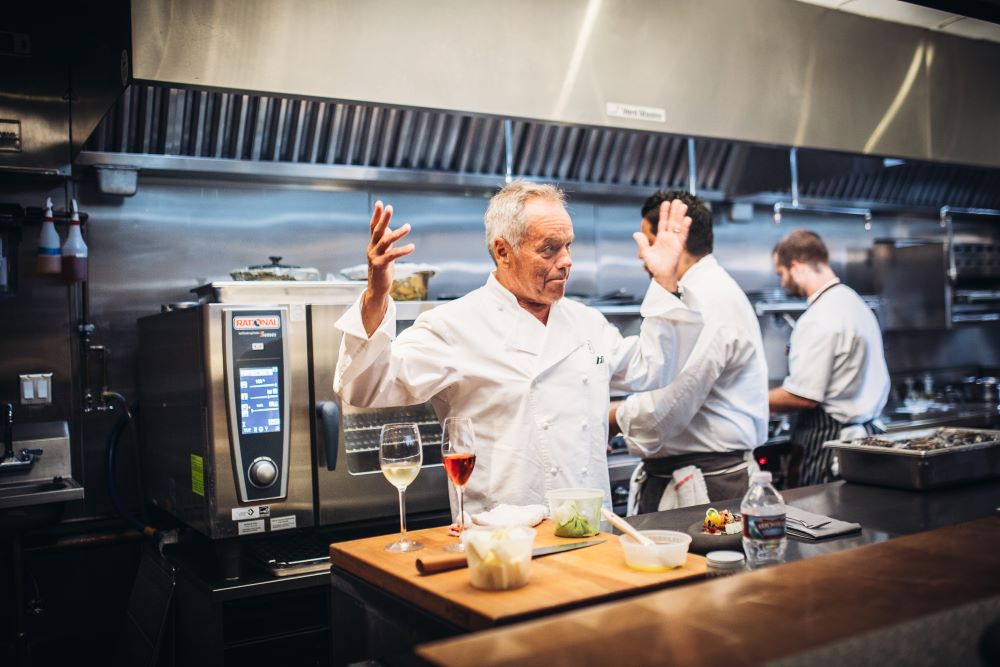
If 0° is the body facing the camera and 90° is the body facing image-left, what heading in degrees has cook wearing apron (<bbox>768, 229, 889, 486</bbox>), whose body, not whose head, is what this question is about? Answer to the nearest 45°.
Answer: approximately 90°

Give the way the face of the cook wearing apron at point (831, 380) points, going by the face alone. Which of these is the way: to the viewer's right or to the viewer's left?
to the viewer's left

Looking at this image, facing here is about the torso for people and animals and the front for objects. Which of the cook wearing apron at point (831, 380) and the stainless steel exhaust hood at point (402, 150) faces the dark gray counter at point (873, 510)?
the stainless steel exhaust hood

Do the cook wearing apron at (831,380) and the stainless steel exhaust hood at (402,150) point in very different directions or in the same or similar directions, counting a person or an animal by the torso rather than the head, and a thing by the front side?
very different directions

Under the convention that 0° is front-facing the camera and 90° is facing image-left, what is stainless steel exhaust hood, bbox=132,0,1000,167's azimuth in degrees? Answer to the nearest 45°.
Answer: approximately 315°

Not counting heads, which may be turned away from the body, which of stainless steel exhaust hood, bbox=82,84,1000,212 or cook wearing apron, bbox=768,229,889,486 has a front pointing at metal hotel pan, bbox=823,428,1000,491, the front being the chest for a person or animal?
the stainless steel exhaust hood

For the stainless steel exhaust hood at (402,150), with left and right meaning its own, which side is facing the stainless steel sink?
right
